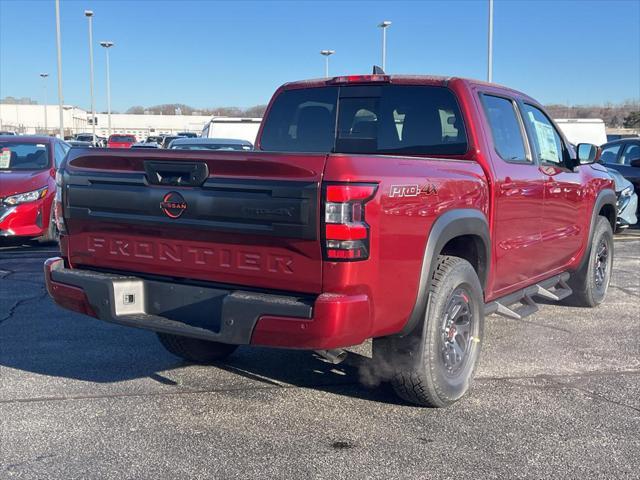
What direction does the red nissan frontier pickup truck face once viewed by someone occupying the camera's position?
facing away from the viewer and to the right of the viewer

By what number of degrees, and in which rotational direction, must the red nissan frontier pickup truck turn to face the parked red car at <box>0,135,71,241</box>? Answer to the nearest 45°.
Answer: approximately 90° to its left
